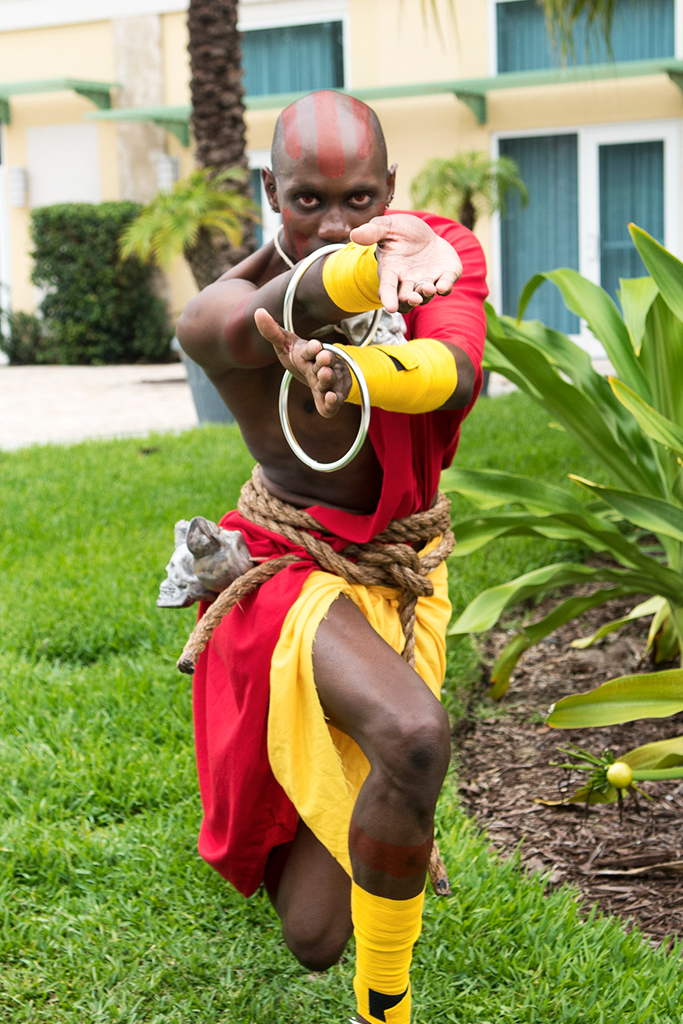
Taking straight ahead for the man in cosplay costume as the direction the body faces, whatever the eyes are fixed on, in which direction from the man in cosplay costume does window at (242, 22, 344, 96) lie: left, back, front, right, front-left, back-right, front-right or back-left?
back

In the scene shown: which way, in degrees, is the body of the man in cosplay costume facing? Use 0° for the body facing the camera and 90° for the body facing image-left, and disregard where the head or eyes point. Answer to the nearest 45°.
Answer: approximately 0°

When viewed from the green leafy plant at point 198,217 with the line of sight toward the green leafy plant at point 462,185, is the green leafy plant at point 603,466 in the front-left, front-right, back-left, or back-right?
back-right

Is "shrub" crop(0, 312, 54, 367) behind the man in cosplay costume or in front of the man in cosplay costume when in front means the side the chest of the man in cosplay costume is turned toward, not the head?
behind

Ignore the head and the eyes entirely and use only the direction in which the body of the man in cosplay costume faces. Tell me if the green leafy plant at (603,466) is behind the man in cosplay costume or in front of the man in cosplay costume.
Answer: behind

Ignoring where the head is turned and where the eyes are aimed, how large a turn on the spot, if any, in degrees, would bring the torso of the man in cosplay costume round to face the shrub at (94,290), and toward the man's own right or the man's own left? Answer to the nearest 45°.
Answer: approximately 180°

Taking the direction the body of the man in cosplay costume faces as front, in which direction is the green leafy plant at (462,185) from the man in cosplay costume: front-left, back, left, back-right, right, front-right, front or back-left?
back
